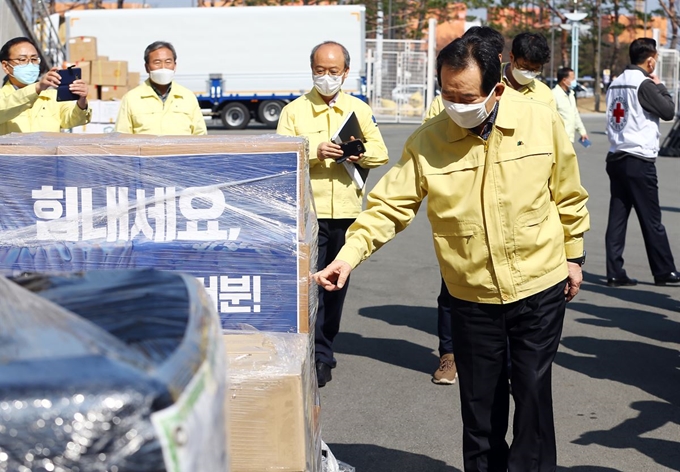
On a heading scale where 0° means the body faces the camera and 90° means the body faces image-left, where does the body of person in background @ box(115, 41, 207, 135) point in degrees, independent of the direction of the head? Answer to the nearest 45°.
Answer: approximately 0°

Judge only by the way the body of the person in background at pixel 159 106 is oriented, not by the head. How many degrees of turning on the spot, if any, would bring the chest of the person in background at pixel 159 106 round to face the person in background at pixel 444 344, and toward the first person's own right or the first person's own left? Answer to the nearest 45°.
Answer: approximately 45° to the first person's own left

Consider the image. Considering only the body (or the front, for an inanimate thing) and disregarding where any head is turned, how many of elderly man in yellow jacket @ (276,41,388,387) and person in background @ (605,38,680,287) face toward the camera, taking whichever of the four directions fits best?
1

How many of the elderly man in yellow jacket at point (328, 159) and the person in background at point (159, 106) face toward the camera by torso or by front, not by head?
2

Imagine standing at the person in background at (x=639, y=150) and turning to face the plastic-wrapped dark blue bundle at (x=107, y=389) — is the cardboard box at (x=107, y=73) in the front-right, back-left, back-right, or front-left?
back-right

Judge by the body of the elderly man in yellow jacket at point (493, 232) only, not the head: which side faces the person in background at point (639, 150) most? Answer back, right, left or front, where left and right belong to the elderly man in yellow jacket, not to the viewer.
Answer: back

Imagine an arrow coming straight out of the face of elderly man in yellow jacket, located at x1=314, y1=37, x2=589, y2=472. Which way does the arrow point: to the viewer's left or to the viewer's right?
to the viewer's left
